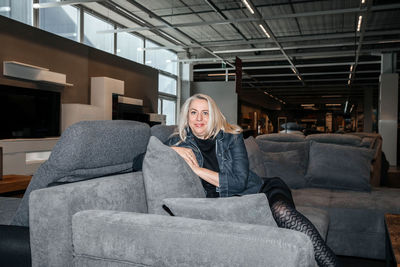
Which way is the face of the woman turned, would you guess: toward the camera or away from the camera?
toward the camera

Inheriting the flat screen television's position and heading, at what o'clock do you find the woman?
The woman is roughly at 1 o'clock from the flat screen television.

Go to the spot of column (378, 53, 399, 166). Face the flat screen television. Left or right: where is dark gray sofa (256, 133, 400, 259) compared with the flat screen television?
left

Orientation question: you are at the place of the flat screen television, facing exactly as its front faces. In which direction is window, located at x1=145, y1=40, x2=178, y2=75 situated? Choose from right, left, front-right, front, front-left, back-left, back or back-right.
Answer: left

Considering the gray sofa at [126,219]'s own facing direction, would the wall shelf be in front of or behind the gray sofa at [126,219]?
behind

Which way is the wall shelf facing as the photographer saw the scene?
facing the viewer and to the right of the viewer

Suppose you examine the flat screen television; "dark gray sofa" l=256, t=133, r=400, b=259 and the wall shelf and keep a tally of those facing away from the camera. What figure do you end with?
0

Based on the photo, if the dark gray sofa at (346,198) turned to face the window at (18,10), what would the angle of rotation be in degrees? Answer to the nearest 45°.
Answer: approximately 90° to its right

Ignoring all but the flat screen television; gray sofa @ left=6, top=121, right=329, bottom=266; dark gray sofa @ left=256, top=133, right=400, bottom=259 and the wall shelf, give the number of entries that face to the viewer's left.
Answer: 0

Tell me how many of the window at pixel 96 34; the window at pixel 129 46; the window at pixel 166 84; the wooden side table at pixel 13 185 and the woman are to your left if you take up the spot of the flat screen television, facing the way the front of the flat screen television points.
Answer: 3

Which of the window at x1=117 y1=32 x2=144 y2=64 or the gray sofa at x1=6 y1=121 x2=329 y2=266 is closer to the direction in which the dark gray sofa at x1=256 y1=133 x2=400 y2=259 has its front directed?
the gray sofa

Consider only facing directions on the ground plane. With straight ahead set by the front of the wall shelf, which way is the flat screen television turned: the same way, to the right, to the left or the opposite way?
the same way

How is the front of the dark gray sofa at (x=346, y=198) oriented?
toward the camera

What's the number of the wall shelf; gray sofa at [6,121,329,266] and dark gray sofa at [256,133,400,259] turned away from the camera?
0

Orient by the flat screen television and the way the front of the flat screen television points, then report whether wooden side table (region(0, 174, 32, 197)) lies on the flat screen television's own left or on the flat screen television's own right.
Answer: on the flat screen television's own right

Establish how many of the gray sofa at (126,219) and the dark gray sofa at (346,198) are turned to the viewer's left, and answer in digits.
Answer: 0

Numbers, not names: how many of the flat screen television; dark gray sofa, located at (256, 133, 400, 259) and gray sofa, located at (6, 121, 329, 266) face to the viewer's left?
0

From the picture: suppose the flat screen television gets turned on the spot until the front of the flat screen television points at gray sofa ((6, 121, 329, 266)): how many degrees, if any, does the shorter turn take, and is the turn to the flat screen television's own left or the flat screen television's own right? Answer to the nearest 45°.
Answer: approximately 45° to the flat screen television's own right

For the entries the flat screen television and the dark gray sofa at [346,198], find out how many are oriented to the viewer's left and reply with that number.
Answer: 0
